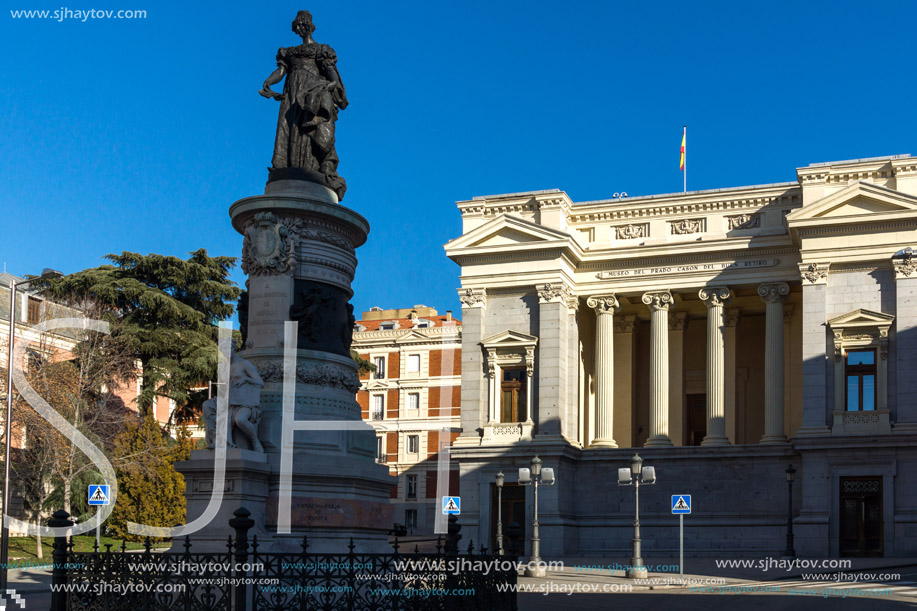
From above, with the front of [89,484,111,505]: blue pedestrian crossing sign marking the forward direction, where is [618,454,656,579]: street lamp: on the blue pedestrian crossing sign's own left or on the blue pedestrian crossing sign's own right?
on the blue pedestrian crossing sign's own left

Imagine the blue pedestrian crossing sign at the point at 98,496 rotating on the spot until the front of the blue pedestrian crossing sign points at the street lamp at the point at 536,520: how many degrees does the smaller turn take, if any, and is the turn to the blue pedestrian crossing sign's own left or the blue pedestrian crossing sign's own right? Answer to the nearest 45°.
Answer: approximately 135° to the blue pedestrian crossing sign's own left

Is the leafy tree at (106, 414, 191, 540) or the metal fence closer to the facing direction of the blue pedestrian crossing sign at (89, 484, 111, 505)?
the metal fence

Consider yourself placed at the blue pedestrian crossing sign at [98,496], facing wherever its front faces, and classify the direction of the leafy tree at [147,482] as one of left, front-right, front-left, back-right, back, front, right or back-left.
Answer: back

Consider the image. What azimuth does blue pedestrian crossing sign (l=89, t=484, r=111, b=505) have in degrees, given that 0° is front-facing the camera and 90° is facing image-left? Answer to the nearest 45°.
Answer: approximately 0°

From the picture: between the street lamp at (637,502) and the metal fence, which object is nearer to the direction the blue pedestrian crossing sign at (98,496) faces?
the metal fence

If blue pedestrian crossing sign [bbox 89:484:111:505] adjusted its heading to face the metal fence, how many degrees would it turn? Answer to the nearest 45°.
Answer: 0° — it already faces it
